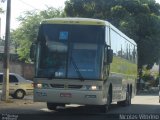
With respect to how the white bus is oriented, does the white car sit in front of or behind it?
behind

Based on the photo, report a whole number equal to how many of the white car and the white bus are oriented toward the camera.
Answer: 1

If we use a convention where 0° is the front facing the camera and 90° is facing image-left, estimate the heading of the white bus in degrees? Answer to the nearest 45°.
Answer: approximately 0°

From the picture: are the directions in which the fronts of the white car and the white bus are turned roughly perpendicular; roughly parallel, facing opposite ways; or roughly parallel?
roughly perpendicular
